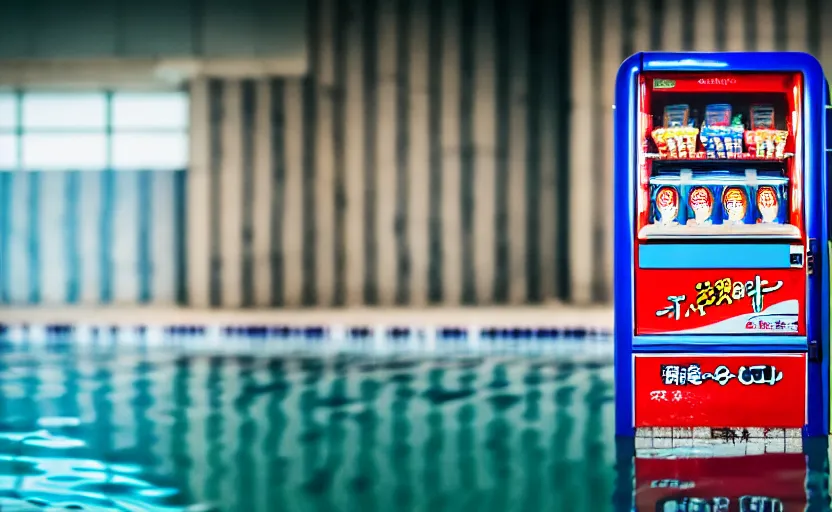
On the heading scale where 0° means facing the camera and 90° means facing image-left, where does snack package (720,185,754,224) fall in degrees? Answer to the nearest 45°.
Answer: approximately 0°

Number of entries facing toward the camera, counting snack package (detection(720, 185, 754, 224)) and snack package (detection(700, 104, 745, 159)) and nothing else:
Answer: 2

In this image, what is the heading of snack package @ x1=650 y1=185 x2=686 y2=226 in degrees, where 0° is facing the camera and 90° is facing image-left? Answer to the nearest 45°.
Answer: approximately 0°

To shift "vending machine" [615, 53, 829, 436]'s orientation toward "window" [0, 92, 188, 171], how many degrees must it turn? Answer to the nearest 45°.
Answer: approximately 135° to its right
